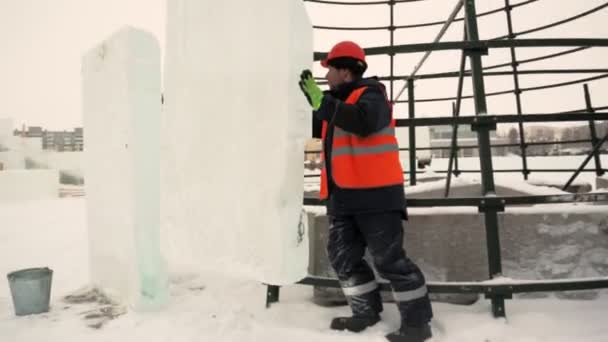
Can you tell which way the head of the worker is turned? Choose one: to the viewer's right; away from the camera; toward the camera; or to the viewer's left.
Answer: to the viewer's left

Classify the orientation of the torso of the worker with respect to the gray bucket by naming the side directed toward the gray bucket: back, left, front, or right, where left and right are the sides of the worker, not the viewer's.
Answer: front

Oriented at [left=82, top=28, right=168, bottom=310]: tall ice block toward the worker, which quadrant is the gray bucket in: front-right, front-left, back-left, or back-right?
back-right

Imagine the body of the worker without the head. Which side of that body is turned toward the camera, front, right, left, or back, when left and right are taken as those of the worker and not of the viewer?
left

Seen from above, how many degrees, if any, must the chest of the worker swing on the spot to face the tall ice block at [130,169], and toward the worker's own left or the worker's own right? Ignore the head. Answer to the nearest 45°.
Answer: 0° — they already face it

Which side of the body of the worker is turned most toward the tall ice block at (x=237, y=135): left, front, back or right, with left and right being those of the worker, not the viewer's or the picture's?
front
